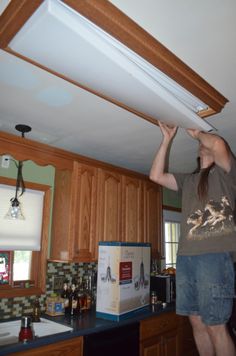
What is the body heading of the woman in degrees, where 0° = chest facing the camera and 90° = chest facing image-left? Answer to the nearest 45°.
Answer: approximately 45°

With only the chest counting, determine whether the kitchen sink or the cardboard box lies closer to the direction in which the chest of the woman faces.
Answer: the kitchen sink

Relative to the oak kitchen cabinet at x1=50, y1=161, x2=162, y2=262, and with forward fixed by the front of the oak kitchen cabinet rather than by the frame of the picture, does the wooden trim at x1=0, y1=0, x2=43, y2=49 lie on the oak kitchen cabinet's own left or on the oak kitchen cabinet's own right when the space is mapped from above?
on the oak kitchen cabinet's own right

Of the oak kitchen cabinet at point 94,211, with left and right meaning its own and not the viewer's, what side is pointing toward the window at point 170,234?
left

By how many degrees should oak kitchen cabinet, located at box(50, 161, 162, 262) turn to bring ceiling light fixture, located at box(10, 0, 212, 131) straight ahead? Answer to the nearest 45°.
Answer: approximately 45° to its right

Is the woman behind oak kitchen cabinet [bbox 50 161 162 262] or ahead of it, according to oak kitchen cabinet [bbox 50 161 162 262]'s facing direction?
ahead

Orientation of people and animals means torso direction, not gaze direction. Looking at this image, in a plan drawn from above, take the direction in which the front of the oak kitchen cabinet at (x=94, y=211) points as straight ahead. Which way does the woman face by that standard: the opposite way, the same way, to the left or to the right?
to the right

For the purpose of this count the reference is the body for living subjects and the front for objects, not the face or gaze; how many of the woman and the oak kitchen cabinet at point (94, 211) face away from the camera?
0
